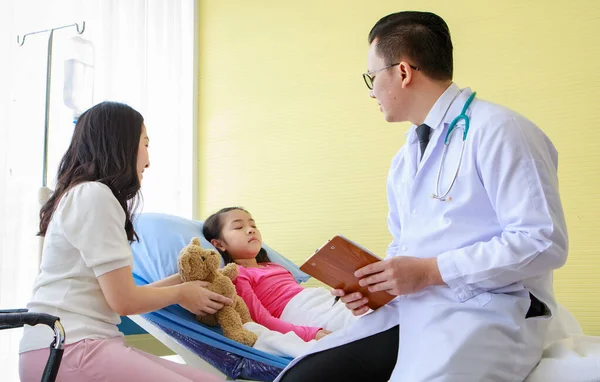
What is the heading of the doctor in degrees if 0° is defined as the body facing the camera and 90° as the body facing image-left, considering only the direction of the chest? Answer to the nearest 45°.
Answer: approximately 45°

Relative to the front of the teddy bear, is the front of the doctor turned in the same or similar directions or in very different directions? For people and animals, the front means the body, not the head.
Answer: very different directions

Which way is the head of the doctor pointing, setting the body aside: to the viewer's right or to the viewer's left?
to the viewer's left

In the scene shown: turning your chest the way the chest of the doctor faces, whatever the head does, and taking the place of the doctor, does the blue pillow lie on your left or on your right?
on your right
